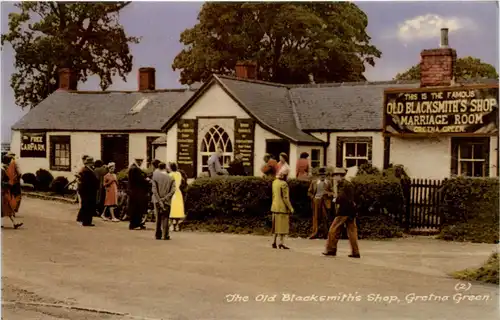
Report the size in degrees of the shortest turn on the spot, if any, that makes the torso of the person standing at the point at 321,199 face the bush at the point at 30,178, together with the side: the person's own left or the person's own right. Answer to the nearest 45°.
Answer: approximately 90° to the person's own right

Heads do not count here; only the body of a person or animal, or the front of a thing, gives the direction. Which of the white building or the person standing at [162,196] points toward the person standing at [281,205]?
the white building

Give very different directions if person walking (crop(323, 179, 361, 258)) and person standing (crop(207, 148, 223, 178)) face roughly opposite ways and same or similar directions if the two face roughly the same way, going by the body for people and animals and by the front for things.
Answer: very different directions

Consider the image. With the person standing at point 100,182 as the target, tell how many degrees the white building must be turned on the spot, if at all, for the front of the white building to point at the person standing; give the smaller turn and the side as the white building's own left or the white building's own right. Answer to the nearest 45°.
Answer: approximately 45° to the white building's own right

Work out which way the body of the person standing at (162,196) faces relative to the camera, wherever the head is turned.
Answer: away from the camera

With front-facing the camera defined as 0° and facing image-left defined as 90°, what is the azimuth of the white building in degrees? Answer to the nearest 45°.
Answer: approximately 0°
